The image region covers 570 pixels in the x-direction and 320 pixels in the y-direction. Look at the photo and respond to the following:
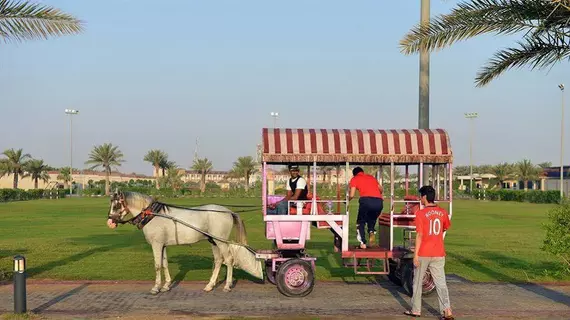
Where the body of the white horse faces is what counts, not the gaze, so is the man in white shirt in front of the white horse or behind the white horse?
behind

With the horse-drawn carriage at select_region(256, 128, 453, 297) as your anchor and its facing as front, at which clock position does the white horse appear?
The white horse is roughly at 12 o'clock from the horse-drawn carriage.

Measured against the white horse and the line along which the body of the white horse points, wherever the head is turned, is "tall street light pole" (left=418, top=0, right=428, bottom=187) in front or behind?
behind

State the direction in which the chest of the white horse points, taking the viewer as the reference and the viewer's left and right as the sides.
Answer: facing to the left of the viewer

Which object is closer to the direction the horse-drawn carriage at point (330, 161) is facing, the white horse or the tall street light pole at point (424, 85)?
the white horse

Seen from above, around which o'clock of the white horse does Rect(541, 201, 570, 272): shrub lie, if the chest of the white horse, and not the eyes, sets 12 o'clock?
The shrub is roughly at 6 o'clock from the white horse.

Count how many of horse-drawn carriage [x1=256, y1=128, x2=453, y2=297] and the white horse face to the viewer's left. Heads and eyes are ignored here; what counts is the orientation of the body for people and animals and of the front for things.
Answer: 2

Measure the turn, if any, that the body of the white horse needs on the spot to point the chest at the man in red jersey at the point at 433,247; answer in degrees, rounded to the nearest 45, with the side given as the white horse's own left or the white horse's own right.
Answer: approximately 135° to the white horse's own left

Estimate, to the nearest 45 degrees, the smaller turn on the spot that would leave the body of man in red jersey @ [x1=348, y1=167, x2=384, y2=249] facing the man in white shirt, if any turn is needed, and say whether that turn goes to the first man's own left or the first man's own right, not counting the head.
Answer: approximately 45° to the first man's own left

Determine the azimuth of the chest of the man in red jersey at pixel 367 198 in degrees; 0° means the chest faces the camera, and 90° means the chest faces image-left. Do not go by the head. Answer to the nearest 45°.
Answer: approximately 135°

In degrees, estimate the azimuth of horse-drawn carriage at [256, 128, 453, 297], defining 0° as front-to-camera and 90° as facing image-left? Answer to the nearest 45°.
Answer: approximately 90°

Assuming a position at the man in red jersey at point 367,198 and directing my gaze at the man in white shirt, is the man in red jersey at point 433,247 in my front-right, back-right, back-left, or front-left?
back-left

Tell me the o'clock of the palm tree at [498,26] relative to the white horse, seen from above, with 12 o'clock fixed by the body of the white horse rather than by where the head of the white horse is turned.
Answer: The palm tree is roughly at 6 o'clock from the white horse.
